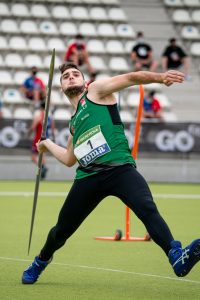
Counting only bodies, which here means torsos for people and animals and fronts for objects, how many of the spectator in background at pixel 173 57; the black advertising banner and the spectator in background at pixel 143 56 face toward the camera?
3

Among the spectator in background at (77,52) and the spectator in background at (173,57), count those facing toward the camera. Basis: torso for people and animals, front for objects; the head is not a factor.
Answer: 2

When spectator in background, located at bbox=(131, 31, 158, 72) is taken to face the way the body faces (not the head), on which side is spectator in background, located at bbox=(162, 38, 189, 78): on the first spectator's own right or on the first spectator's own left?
on the first spectator's own left
